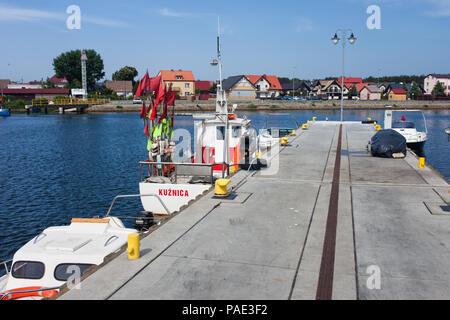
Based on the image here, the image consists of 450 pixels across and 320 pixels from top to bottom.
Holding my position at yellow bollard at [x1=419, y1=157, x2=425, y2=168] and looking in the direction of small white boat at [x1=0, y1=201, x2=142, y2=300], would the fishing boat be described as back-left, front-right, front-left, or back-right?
front-right

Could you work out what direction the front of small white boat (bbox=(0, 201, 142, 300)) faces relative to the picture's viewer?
facing the viewer and to the left of the viewer
